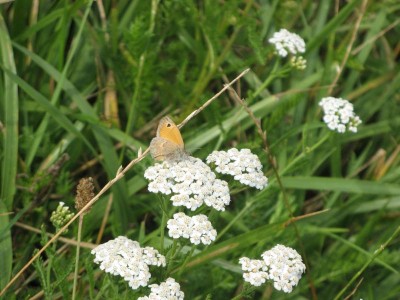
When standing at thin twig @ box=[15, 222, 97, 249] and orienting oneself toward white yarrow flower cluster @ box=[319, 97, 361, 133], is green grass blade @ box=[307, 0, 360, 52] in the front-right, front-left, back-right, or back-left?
front-left

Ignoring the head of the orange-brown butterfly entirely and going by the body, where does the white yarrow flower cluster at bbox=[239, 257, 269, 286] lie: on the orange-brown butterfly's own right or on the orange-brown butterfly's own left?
on the orange-brown butterfly's own right

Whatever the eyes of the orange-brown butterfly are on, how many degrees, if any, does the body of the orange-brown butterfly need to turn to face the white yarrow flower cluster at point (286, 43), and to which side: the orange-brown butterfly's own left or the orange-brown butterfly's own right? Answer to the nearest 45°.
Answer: approximately 45° to the orange-brown butterfly's own left

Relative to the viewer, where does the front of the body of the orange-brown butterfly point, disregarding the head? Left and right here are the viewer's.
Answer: facing to the right of the viewer

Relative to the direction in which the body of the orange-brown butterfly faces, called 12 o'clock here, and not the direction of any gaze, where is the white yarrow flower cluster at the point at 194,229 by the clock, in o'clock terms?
The white yarrow flower cluster is roughly at 3 o'clock from the orange-brown butterfly.

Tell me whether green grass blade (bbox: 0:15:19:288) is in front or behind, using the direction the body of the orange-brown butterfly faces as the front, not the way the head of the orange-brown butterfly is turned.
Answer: behind

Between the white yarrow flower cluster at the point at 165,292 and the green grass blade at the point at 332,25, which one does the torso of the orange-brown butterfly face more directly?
the green grass blade
